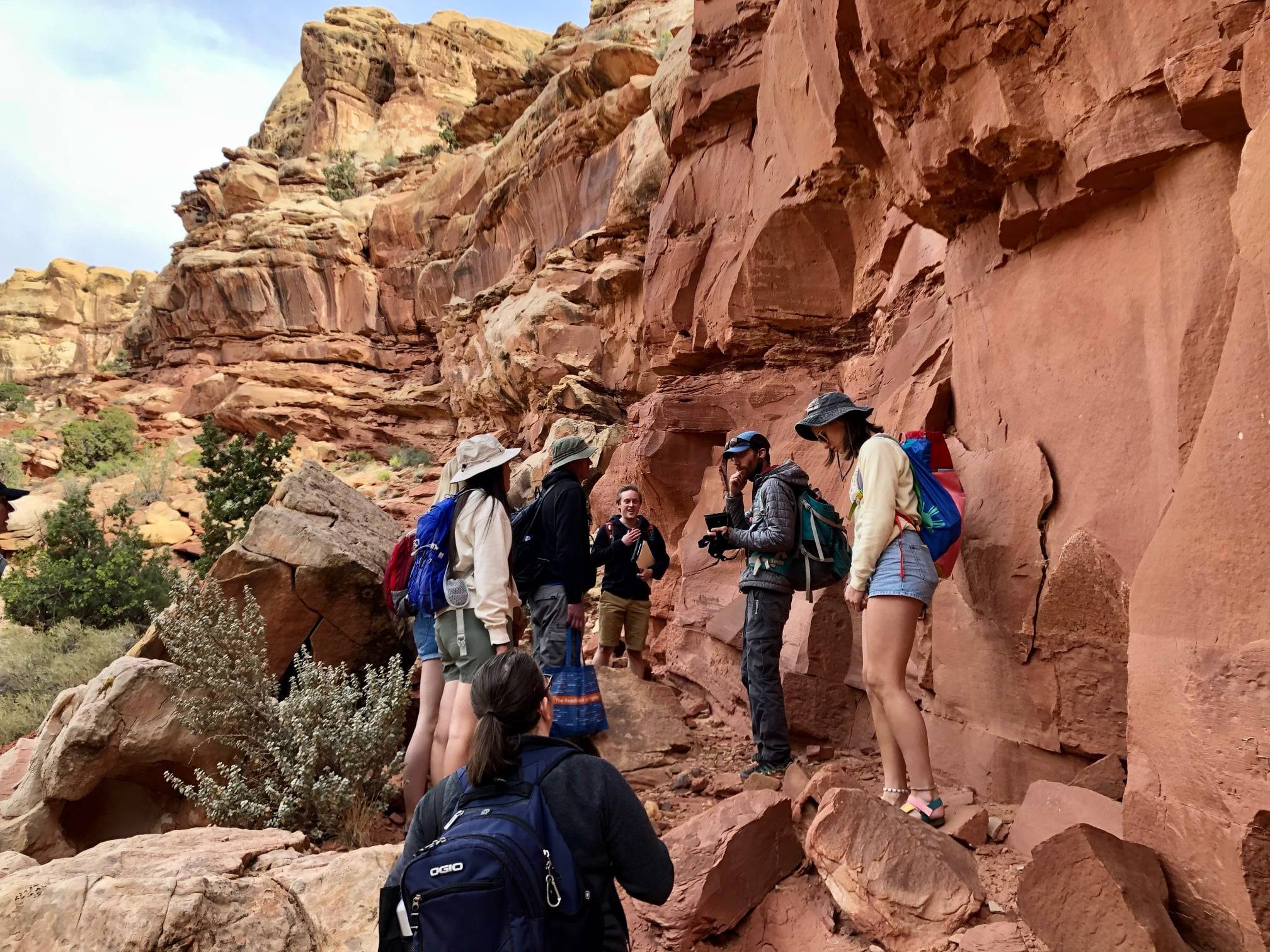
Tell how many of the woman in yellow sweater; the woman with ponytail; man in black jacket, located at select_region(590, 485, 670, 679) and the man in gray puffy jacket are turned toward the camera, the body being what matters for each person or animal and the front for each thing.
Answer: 1

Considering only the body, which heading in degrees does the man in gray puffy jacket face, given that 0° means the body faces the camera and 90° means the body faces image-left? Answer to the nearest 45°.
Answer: approximately 90°

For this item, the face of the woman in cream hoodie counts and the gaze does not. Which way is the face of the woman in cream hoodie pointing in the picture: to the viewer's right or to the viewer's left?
to the viewer's right

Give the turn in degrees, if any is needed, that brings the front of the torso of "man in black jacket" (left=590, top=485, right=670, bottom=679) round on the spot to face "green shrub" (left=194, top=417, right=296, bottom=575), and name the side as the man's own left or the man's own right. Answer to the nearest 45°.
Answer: approximately 135° to the man's own right

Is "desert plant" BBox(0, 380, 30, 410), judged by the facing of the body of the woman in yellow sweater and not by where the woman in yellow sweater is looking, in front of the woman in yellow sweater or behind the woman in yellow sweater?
in front

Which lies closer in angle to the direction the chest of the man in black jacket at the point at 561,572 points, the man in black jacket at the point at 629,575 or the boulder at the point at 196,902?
the man in black jacket

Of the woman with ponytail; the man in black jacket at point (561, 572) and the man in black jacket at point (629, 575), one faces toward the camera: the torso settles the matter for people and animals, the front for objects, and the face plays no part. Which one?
the man in black jacket at point (629, 575)

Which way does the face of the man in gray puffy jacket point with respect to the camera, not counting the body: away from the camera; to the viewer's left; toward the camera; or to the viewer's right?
to the viewer's left

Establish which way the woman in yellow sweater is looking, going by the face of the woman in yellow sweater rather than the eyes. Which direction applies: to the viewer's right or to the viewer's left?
to the viewer's left

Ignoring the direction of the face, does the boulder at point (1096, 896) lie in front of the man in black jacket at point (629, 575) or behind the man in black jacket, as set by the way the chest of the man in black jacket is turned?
in front

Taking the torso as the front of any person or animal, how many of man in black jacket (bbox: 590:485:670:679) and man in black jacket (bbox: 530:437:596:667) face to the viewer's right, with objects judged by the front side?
1

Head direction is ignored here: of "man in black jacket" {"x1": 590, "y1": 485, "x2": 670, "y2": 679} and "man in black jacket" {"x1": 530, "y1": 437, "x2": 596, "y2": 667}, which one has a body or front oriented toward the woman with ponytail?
"man in black jacket" {"x1": 590, "y1": 485, "x2": 670, "y2": 679}

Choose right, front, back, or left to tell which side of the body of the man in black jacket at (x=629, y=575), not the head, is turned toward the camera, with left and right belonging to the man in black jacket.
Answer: front

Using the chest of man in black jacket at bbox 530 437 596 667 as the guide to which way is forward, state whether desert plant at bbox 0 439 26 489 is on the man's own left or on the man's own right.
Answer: on the man's own left

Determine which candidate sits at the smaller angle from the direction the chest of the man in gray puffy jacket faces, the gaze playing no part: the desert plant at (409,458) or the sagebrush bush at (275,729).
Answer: the sagebrush bush

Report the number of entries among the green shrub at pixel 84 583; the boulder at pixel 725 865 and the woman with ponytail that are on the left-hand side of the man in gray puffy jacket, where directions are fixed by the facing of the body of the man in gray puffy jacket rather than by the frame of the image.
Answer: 2

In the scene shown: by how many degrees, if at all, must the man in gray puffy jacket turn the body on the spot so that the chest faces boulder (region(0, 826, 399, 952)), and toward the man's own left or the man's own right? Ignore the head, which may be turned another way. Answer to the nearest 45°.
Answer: approximately 45° to the man's own left

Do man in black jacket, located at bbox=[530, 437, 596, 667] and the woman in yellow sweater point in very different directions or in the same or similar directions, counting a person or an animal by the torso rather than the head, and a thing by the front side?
very different directions

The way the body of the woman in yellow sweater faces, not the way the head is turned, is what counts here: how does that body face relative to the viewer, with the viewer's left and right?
facing to the left of the viewer

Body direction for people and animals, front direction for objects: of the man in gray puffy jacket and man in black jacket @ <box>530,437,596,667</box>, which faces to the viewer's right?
the man in black jacket
